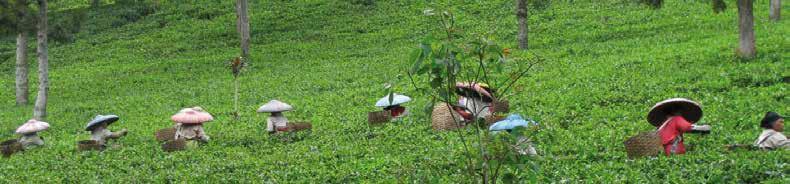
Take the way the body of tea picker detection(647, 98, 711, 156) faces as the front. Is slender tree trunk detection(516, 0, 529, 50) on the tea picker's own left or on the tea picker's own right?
on the tea picker's own left

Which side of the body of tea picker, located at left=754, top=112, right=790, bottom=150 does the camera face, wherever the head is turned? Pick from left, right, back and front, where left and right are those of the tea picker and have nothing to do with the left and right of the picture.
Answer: right

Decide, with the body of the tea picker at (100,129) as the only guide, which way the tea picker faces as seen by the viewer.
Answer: to the viewer's right

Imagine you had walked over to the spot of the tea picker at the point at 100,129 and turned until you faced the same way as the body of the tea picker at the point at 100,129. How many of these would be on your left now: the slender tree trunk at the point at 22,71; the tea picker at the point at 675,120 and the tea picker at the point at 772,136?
1

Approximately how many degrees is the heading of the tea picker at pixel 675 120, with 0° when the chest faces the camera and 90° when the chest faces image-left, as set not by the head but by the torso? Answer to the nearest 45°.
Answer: approximately 270°

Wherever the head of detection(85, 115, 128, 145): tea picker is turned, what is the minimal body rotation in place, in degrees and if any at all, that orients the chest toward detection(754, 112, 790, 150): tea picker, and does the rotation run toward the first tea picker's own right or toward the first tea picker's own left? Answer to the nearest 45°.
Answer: approximately 45° to the first tea picker's own right
